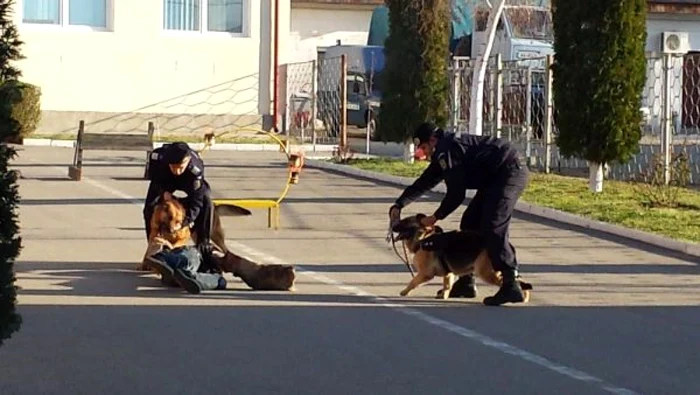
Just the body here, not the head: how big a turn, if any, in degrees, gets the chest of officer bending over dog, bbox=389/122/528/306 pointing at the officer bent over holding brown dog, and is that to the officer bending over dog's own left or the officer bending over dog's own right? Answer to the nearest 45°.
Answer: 0° — they already face them

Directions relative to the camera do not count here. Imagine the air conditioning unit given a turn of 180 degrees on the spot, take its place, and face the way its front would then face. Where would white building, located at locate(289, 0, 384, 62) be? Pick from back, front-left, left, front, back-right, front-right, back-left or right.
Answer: left

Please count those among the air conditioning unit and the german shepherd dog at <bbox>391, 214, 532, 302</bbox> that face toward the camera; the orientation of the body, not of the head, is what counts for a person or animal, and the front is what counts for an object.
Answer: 1

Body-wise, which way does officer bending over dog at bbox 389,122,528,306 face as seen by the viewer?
to the viewer's left

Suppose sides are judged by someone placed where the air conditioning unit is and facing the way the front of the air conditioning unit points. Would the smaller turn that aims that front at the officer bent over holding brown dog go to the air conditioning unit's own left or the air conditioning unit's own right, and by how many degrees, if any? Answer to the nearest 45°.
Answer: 0° — it already faces them

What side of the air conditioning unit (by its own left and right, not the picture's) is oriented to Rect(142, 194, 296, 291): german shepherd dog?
front

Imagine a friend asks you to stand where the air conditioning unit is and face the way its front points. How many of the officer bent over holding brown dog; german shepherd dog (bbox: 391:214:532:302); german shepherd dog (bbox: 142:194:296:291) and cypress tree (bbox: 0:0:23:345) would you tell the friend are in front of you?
4

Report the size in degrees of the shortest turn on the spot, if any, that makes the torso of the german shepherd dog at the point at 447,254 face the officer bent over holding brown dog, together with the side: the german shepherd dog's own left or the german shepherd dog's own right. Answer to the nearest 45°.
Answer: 0° — it already faces them

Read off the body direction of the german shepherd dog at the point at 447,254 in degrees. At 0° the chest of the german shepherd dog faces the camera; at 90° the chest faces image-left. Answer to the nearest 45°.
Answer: approximately 90°
